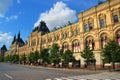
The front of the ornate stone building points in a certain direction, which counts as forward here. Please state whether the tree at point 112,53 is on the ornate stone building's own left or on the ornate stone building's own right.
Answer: on the ornate stone building's own left

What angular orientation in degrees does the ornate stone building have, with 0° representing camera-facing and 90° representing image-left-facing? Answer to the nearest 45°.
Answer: approximately 45°
